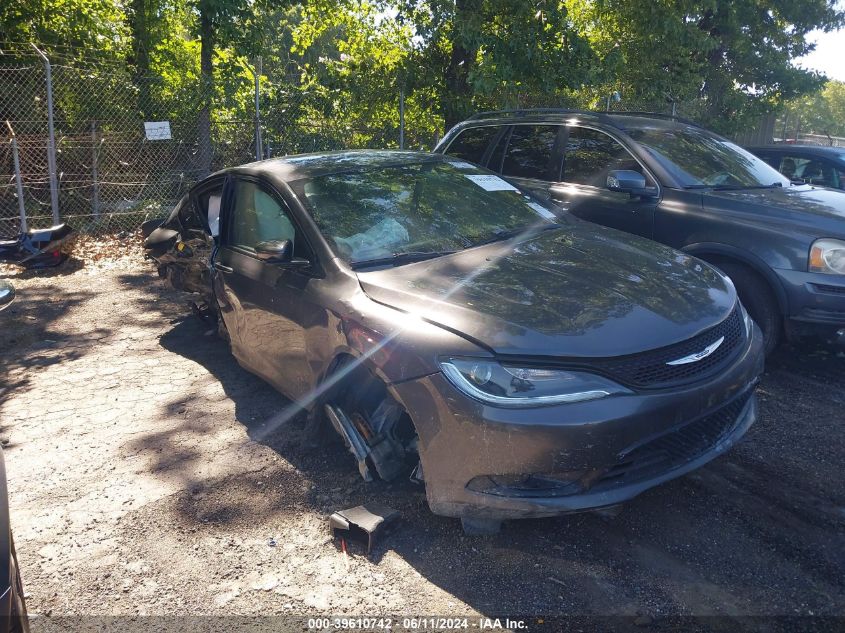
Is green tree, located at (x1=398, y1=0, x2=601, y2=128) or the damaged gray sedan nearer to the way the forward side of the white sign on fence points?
the damaged gray sedan

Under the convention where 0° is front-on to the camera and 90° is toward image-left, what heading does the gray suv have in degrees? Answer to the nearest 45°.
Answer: approximately 315°

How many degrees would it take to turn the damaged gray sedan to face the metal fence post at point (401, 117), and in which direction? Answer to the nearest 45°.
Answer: approximately 135° to its left

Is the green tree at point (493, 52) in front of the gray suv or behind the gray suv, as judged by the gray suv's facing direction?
behind

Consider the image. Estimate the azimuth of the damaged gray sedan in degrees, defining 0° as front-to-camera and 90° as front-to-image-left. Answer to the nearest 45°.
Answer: approximately 315°

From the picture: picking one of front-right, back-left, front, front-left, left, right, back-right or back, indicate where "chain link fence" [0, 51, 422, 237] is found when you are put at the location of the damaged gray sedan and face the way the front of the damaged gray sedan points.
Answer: back

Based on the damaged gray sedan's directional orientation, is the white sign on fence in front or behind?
behind

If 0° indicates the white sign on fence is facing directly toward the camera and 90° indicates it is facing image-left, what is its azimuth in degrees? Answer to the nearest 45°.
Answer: approximately 0°

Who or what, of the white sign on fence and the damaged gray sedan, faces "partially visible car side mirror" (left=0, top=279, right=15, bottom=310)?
the white sign on fence

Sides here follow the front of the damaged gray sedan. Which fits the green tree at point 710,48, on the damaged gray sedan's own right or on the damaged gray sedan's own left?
on the damaged gray sedan's own left

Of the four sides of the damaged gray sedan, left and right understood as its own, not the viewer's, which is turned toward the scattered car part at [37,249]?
back
